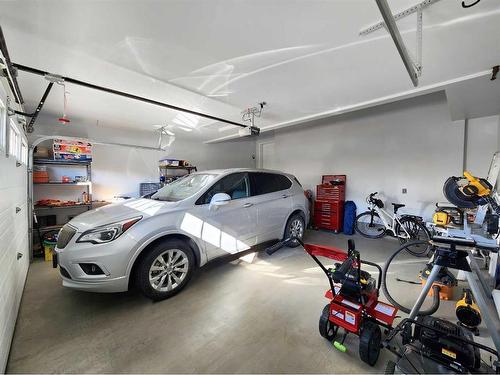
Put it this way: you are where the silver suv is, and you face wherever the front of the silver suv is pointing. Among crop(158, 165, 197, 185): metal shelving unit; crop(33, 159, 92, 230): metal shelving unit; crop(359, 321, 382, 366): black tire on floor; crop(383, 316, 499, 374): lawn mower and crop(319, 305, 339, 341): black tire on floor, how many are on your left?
3

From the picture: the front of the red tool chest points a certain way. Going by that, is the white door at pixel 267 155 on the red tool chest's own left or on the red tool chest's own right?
on the red tool chest's own right

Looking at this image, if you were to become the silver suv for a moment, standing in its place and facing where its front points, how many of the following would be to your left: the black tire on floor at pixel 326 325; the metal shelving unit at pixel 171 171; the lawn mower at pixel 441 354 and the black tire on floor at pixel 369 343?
3

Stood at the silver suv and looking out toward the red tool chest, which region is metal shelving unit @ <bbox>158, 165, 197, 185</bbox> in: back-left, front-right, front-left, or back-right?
front-left

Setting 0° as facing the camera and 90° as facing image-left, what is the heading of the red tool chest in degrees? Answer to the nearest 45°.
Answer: approximately 45°

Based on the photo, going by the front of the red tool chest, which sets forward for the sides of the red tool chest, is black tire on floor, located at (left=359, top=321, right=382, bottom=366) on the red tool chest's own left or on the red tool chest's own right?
on the red tool chest's own left

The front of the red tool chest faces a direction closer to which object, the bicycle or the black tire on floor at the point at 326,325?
the black tire on floor

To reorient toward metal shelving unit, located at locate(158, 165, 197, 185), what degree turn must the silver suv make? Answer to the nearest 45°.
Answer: approximately 135° to its right

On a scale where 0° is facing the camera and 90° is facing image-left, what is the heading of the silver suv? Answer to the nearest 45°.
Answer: approximately 45°

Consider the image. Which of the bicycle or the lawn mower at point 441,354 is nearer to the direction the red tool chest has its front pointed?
the lawn mower

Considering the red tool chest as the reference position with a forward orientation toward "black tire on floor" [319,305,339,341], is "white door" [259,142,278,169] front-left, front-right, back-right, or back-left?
back-right

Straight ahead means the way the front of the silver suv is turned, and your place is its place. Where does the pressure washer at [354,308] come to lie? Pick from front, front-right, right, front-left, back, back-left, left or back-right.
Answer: left

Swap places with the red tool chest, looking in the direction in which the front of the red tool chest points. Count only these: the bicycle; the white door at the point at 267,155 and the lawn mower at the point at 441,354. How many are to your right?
1

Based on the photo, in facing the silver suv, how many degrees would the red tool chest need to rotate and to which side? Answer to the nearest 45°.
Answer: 0° — it already faces it

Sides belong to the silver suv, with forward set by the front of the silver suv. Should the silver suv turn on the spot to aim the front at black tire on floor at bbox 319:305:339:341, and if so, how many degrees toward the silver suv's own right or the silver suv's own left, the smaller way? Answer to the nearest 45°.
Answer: approximately 90° to the silver suv's own left

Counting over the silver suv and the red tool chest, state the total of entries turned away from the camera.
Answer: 0

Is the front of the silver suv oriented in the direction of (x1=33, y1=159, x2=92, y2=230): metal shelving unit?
no

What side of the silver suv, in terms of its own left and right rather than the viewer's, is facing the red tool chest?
back

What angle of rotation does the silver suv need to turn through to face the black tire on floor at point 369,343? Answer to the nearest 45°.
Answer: approximately 90° to its left
